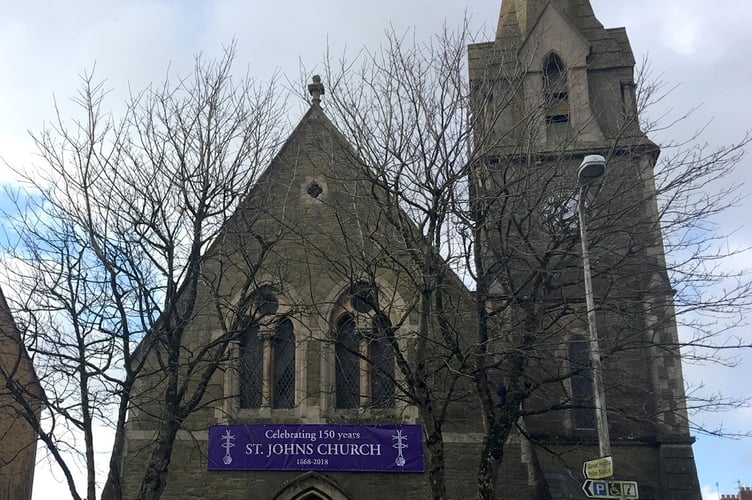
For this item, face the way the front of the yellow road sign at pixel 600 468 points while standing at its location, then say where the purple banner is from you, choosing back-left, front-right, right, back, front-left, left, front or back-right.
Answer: back-right

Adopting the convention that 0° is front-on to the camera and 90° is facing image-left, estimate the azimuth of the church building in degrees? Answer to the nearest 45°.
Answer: approximately 0°

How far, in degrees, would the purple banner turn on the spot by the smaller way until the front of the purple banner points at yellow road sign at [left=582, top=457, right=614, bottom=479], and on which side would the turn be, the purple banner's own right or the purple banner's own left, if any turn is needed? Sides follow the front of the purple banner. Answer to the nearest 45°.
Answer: approximately 45° to the purple banner's own left

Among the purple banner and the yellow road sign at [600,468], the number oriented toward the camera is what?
2

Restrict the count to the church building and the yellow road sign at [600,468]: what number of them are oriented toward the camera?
2

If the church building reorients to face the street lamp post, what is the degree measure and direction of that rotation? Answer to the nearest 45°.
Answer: approximately 45° to its left

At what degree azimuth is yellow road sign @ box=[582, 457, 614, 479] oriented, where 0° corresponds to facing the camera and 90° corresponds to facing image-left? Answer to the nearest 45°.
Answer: approximately 0°
